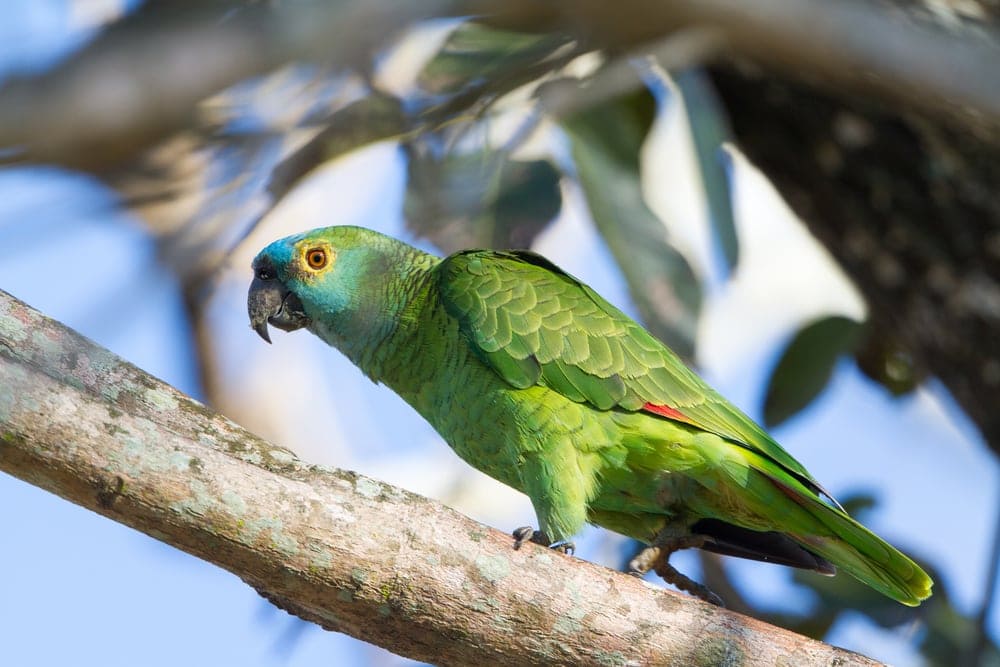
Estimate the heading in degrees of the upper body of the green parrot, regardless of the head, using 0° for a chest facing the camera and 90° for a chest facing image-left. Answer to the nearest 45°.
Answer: approximately 90°

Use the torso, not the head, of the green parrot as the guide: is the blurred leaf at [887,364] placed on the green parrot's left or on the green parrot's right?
on the green parrot's right
